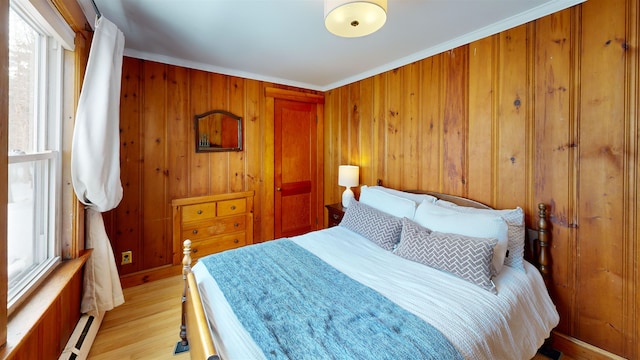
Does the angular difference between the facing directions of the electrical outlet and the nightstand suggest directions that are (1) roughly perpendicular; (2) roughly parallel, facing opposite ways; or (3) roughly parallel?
roughly perpendicular

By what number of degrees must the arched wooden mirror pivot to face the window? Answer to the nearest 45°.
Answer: approximately 45° to its right

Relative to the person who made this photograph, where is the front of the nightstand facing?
facing the viewer and to the left of the viewer

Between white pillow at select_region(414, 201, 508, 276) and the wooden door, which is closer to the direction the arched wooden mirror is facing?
the white pillow

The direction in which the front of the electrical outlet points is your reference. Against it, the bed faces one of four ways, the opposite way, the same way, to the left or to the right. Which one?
to the right

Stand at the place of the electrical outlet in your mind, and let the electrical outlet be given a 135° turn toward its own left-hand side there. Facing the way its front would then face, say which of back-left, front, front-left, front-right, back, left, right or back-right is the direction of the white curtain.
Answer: back-right

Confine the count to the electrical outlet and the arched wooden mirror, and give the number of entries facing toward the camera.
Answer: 2

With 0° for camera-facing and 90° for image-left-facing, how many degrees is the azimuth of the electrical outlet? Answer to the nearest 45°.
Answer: approximately 0°

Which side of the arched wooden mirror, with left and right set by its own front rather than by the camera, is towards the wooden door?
left

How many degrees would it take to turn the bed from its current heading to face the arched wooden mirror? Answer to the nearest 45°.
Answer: approximately 90° to its right

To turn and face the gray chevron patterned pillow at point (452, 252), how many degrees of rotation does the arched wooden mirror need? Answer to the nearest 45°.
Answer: approximately 45° to its left

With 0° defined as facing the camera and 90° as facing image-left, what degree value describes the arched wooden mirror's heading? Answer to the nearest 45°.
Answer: approximately 0°
